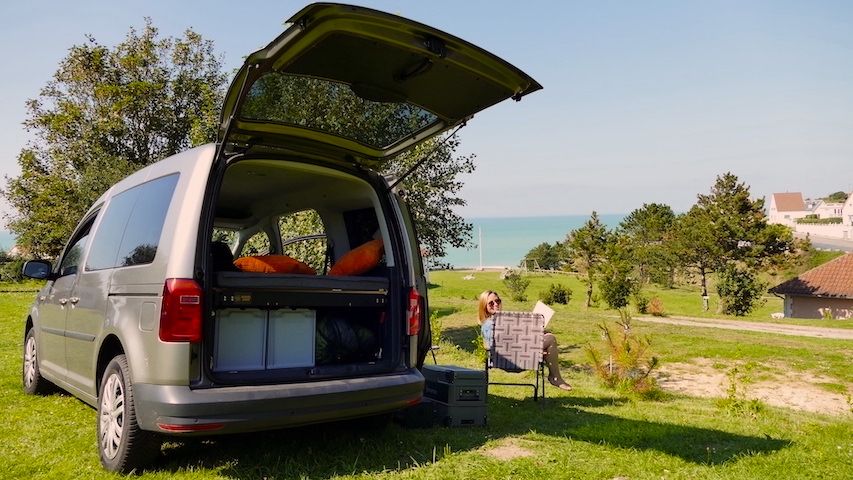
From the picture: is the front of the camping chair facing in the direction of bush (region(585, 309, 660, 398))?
yes

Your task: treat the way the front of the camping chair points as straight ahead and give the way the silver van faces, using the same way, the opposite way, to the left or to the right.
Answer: to the left

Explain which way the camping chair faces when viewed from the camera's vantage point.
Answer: facing away from the viewer and to the right of the viewer

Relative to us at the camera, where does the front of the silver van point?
facing away from the viewer and to the left of the viewer

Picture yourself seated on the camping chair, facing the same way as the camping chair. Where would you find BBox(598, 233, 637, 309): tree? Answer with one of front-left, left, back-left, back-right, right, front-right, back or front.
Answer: front-left

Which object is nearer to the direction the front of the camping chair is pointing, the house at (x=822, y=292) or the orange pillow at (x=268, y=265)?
the house

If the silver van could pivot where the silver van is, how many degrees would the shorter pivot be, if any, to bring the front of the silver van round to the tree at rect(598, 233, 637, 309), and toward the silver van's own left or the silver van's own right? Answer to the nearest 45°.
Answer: approximately 90° to the silver van's own right

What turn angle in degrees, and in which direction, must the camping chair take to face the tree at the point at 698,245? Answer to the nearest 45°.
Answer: approximately 45° to its left

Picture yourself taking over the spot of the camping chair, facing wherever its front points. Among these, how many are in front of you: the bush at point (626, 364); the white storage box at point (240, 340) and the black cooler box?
1

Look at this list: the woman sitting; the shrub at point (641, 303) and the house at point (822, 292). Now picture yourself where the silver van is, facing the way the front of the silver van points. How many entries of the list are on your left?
0

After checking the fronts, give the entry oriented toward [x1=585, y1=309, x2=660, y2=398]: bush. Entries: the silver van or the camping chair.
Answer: the camping chair

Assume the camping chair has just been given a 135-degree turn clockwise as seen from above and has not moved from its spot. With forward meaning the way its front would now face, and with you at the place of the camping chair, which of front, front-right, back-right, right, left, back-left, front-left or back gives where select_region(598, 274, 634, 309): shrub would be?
back

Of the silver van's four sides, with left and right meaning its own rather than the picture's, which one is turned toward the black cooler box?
right

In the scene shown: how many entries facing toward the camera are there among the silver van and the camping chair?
0
